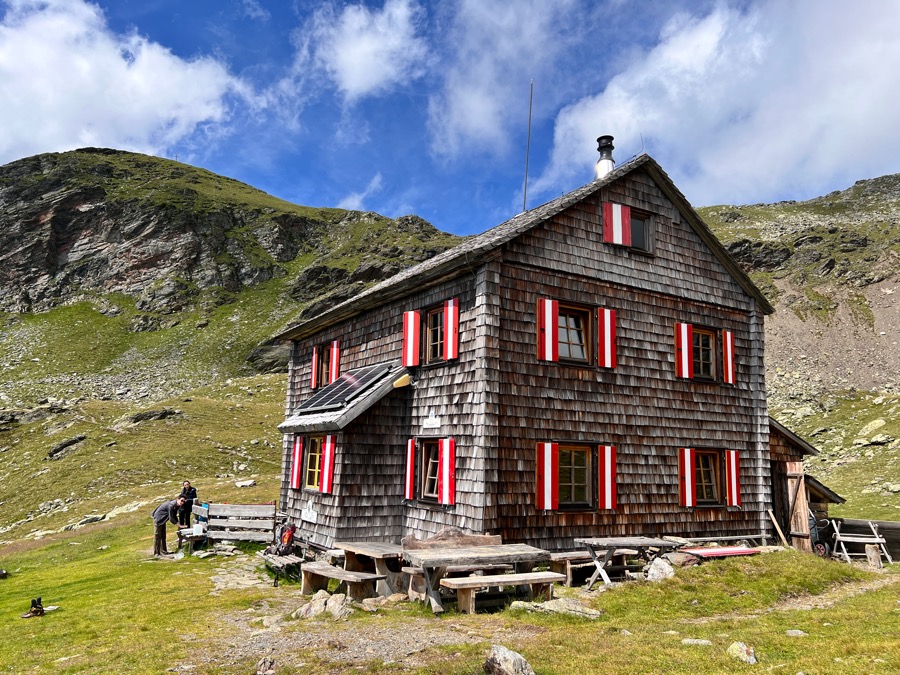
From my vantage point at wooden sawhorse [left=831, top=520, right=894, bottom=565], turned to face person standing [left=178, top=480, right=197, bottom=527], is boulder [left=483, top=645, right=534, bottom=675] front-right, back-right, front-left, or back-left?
front-left

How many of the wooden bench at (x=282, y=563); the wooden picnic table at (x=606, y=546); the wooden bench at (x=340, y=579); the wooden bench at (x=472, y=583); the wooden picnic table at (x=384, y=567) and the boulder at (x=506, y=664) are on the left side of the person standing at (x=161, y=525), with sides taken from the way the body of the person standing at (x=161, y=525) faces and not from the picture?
0

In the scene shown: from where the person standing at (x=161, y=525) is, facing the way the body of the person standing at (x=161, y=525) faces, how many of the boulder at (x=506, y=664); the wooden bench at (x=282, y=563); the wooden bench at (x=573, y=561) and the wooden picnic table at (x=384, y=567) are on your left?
0

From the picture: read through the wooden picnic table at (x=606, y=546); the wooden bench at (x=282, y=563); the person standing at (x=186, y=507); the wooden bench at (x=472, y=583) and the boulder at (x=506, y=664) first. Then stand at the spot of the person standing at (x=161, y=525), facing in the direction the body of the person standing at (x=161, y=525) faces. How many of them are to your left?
1

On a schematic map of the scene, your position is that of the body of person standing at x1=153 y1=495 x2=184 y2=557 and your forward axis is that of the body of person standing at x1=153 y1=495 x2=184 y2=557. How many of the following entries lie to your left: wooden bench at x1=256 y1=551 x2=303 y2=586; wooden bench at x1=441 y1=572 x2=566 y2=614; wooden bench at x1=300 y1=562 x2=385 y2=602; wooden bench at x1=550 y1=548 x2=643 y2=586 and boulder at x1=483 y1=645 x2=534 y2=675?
0

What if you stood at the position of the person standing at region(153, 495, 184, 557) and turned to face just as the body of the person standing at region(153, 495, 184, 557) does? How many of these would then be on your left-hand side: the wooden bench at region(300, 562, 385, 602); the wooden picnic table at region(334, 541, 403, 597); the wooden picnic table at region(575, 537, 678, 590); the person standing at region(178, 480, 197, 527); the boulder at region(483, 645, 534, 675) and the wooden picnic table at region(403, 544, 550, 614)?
1

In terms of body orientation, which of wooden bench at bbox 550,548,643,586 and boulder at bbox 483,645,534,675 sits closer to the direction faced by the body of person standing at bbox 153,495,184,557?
the wooden bench

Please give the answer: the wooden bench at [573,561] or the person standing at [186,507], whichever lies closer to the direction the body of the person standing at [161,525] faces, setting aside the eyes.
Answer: the wooden bench

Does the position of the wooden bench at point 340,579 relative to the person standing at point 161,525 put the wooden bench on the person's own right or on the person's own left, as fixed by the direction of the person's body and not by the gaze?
on the person's own right

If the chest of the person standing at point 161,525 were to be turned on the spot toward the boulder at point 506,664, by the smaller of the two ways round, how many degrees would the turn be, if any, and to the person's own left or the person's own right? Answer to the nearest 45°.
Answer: approximately 90° to the person's own right

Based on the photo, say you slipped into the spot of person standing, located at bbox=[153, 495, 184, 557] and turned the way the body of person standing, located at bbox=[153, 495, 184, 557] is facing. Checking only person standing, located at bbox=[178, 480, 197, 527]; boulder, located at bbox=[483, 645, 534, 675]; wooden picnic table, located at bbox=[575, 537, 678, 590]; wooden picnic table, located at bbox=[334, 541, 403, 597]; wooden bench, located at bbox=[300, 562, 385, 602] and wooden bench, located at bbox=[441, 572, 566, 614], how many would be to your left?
1

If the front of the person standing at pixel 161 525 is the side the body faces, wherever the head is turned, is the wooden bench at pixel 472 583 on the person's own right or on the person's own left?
on the person's own right

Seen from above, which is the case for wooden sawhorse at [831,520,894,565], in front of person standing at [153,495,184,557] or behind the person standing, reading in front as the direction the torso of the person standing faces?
in front

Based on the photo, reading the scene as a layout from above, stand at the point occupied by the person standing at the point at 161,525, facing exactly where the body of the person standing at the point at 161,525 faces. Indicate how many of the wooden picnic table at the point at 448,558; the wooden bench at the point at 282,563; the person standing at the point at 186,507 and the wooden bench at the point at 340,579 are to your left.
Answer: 1

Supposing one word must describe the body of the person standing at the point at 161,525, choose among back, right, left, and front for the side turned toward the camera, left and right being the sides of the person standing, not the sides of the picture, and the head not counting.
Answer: right

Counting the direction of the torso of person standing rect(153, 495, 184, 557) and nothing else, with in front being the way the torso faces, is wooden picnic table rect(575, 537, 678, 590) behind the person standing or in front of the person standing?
in front

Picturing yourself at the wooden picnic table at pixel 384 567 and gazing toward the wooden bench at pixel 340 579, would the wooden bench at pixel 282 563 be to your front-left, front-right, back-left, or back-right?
front-right

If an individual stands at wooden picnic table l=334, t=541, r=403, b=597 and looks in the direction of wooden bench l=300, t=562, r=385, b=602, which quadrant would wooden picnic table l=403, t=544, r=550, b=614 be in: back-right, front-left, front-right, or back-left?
back-left
